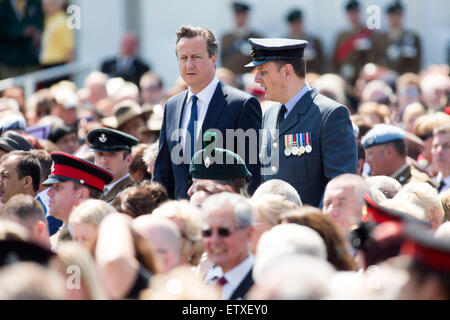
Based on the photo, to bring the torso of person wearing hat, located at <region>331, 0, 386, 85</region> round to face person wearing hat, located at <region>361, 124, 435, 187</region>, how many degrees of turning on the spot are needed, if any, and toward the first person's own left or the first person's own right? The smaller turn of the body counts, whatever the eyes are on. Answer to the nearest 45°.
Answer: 0° — they already face them

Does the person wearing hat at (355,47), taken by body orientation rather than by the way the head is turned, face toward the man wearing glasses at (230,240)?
yes

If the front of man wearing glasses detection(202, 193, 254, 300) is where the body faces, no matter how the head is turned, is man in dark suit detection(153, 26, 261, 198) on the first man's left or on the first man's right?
on the first man's right

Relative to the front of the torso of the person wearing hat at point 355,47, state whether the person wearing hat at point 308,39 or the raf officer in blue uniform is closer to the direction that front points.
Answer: the raf officer in blue uniform
